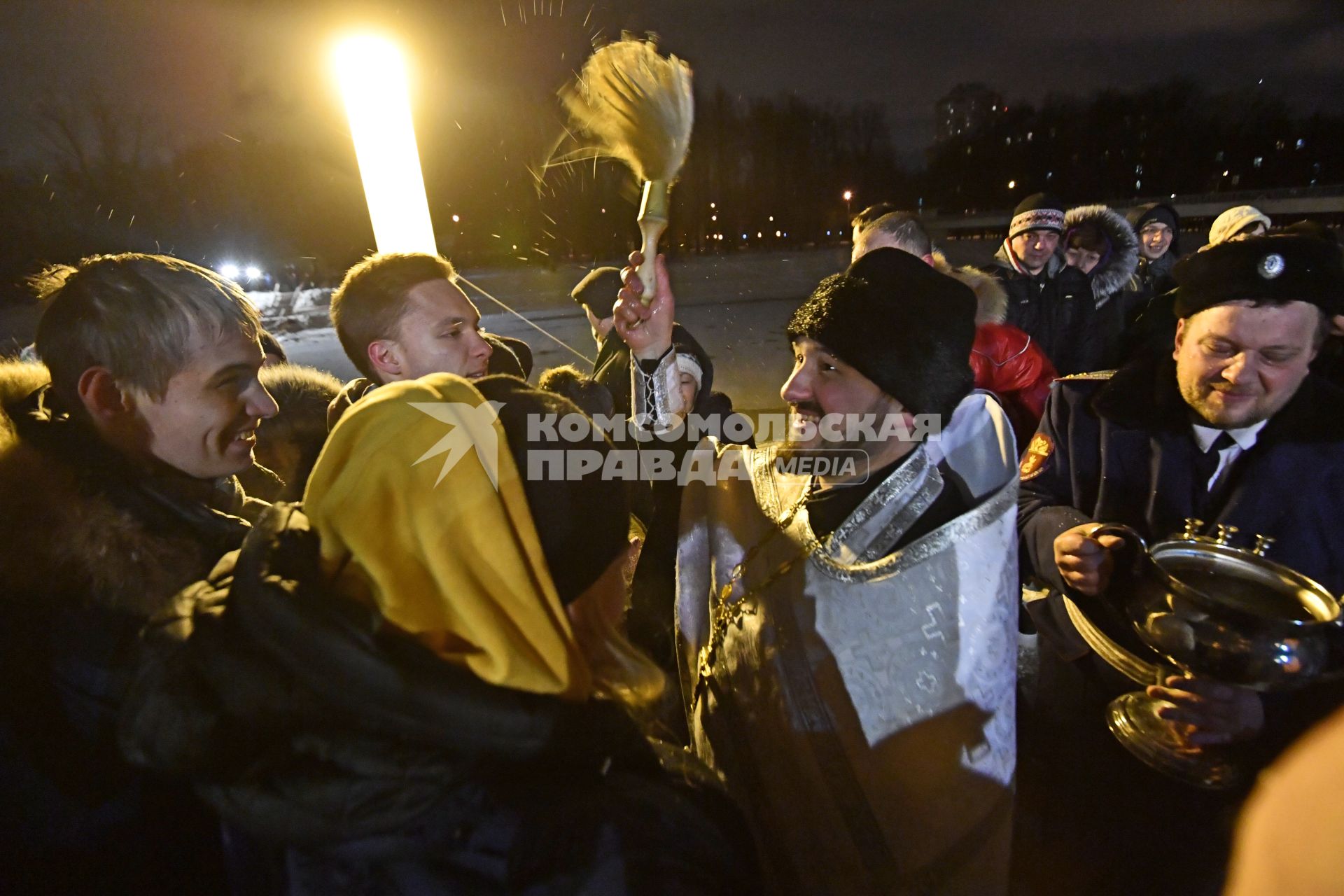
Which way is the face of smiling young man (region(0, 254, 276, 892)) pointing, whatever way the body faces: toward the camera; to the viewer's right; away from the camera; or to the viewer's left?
to the viewer's right

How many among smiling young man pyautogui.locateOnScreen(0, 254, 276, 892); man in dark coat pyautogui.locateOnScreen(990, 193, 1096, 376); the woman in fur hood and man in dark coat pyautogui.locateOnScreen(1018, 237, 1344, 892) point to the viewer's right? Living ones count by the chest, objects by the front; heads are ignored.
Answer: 1

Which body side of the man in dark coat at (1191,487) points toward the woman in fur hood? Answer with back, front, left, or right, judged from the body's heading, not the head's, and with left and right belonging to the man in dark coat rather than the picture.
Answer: back

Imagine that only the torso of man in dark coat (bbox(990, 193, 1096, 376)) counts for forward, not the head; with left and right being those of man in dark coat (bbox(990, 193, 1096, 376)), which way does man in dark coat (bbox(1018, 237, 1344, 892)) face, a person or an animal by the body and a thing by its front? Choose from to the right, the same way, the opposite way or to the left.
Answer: the same way

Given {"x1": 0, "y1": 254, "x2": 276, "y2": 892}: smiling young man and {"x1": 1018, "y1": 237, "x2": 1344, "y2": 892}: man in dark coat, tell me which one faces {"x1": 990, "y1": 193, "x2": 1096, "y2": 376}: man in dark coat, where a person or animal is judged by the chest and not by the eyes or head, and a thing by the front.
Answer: the smiling young man

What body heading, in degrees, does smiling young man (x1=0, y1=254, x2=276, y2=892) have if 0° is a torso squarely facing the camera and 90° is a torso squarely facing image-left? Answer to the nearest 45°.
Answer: approximately 270°

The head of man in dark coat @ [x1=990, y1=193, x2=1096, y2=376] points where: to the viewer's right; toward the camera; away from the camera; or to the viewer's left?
toward the camera

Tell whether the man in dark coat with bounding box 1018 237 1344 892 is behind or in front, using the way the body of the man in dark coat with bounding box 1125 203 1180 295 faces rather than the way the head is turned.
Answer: in front

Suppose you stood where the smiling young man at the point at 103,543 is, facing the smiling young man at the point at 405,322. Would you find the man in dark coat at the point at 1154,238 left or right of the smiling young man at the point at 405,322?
right

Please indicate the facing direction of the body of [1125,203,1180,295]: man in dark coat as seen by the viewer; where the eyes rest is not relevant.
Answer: toward the camera

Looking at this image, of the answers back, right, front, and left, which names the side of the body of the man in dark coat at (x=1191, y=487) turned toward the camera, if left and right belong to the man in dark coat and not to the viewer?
front

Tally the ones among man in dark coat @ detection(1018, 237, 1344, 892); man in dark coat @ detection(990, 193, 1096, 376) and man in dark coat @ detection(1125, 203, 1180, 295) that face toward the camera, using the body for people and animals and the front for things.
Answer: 3

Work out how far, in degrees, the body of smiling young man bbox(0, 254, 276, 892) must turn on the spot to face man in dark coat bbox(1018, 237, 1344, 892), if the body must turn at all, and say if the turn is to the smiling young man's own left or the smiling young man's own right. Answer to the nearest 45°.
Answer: approximately 45° to the smiling young man's own right

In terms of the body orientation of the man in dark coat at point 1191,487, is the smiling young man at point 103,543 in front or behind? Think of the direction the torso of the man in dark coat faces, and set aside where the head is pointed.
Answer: in front

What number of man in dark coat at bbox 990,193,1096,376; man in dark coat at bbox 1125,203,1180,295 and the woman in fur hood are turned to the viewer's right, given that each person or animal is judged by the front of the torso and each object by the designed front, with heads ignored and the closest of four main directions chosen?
0

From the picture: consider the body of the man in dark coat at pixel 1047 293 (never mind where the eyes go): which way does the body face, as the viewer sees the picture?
toward the camera
